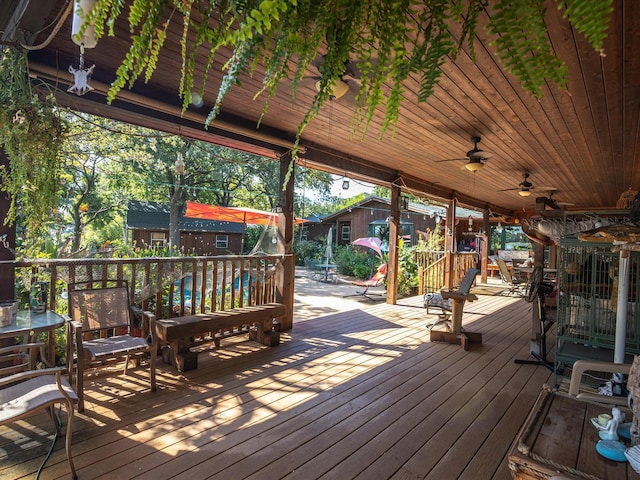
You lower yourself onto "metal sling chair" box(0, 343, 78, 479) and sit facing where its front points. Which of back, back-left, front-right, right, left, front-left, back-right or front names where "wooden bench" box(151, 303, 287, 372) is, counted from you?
left

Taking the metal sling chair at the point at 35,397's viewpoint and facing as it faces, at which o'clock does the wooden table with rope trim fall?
The wooden table with rope trim is roughly at 12 o'clock from the metal sling chair.

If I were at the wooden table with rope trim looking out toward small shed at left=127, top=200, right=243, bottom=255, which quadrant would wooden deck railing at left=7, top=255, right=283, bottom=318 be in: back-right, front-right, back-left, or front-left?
front-left

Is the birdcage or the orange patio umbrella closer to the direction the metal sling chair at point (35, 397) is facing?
the birdcage

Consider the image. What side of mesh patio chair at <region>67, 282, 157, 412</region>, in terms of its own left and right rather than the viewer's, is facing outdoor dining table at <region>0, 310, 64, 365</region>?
right

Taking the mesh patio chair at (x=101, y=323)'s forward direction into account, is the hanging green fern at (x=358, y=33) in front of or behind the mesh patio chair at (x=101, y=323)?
in front

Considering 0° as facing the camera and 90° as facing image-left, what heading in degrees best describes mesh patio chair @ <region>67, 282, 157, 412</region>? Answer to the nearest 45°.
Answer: approximately 315°

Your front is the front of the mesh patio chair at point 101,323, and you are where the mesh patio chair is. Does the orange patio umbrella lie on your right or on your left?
on your left

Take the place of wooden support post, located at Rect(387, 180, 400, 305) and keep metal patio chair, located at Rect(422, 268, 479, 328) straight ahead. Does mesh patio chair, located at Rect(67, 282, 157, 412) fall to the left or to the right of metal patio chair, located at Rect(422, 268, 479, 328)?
right

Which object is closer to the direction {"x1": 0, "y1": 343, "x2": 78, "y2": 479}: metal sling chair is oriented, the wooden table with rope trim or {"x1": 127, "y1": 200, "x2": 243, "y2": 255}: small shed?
the wooden table with rope trim

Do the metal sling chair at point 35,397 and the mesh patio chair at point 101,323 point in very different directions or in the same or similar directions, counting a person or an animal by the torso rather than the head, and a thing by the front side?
same or similar directions

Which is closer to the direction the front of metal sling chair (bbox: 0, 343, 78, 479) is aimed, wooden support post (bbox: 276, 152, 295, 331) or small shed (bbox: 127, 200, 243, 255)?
the wooden support post

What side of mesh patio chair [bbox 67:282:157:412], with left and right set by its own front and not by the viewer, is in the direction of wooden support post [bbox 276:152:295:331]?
left

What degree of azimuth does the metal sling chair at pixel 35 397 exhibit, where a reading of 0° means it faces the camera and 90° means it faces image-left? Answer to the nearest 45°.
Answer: approximately 315°

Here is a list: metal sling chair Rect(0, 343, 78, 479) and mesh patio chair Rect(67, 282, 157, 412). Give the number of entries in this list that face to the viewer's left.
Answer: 0
